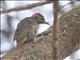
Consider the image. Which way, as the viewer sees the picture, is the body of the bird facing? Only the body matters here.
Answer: to the viewer's right
